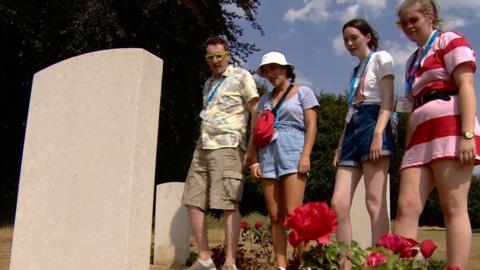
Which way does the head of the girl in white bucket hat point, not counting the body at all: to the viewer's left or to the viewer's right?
to the viewer's left

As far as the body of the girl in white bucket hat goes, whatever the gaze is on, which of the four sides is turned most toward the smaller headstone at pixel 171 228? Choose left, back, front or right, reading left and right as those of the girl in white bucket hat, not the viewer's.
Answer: right

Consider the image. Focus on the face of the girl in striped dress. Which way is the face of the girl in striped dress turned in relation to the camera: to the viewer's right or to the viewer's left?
to the viewer's left

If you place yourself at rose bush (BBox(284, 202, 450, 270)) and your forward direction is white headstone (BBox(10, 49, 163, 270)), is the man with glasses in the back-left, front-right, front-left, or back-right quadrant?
front-right

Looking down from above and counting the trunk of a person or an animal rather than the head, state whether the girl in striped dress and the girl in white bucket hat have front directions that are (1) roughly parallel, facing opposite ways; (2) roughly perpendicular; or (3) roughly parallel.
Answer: roughly parallel

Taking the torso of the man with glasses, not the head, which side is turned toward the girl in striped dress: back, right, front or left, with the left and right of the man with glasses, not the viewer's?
left

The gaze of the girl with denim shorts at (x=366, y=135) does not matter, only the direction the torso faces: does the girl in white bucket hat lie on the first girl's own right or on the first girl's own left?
on the first girl's own right

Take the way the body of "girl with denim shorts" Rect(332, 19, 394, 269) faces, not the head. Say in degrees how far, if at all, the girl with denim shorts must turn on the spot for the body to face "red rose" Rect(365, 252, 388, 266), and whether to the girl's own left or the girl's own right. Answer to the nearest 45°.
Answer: approximately 45° to the girl's own left

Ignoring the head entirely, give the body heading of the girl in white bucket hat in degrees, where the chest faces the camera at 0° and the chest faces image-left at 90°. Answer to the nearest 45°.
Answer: approximately 45°

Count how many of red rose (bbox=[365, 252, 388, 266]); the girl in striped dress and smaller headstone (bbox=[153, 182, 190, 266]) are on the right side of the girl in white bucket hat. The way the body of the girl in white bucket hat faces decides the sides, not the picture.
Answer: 1

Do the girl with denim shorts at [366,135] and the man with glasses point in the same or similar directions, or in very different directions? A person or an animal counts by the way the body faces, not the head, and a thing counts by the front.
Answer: same or similar directions

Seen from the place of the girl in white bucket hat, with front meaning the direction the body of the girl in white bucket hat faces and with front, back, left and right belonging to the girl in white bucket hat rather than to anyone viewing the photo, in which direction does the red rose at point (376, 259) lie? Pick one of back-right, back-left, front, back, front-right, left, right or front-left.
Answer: front-left

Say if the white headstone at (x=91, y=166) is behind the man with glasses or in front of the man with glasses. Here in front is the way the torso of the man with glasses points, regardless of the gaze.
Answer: in front

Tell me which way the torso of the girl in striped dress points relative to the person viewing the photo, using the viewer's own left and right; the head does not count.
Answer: facing the viewer and to the left of the viewer
